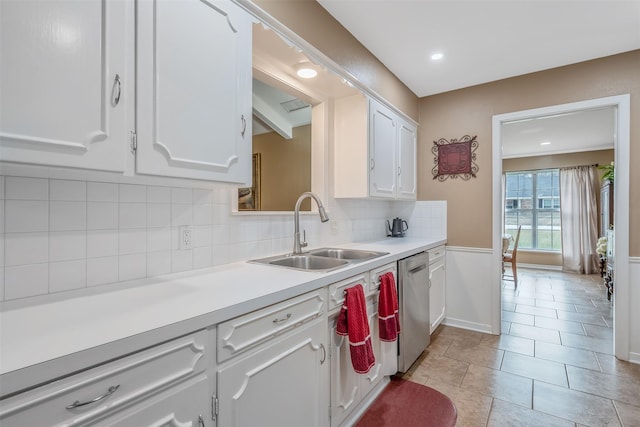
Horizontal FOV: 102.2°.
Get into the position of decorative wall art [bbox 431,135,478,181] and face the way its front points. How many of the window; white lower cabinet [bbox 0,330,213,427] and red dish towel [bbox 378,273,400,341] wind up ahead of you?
2

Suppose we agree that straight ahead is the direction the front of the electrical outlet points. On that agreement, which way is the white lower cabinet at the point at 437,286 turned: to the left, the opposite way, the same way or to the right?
the same way

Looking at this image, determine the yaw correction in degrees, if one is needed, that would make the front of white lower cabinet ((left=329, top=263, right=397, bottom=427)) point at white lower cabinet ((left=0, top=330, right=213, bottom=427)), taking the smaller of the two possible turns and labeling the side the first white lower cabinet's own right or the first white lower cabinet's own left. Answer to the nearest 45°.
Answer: approximately 90° to the first white lower cabinet's own right

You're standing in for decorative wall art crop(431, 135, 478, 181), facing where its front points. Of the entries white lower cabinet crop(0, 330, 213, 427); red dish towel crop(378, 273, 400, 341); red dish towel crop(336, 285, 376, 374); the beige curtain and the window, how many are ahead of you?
3

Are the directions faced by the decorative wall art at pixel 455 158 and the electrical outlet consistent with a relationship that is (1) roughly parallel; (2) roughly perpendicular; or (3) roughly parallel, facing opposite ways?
roughly perpendicular

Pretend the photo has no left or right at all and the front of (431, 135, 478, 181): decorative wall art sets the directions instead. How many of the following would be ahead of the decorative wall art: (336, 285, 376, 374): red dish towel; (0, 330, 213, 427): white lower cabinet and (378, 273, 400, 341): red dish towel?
3

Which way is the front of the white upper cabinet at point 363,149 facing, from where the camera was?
facing the viewer and to the right of the viewer

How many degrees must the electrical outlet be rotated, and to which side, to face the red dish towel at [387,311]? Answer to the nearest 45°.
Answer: approximately 45° to its left

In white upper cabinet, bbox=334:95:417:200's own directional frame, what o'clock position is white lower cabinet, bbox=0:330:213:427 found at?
The white lower cabinet is roughly at 2 o'clock from the white upper cabinet.

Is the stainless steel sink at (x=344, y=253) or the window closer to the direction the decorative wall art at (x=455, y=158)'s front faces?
the stainless steel sink

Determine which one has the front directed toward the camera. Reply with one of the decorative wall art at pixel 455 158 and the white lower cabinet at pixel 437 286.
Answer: the decorative wall art

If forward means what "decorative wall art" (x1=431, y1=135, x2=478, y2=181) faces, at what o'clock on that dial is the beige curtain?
The beige curtain is roughly at 7 o'clock from the decorative wall art.

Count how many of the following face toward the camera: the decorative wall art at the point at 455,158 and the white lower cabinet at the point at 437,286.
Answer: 1

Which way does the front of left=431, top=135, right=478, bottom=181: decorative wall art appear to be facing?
toward the camera

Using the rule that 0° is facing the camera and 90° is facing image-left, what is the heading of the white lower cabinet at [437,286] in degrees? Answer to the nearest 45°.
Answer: approximately 270°

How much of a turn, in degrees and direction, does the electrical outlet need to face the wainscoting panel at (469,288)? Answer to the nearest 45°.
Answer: approximately 45° to its left
